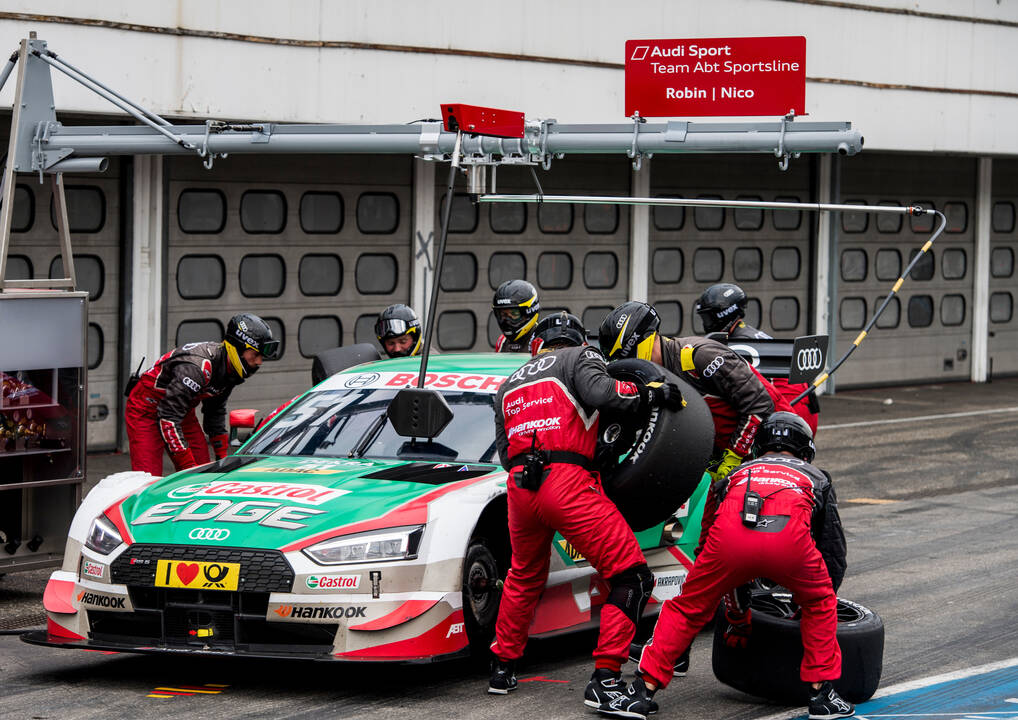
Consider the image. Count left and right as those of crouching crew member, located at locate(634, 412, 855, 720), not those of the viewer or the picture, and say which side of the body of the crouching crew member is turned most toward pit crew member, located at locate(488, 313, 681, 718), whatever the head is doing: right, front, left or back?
left

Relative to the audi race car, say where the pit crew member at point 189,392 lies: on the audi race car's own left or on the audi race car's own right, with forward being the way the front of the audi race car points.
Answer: on the audi race car's own right

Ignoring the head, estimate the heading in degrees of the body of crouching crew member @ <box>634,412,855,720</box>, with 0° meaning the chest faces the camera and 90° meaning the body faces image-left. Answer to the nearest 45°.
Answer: approximately 180°

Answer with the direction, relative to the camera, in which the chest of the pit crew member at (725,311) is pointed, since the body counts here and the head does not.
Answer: to the viewer's left

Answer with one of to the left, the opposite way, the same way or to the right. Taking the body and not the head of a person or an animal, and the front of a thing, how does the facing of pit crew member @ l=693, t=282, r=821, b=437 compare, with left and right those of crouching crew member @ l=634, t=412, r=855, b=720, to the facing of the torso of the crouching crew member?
to the left

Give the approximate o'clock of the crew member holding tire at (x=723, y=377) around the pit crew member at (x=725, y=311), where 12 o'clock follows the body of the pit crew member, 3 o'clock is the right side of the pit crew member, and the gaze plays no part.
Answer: The crew member holding tire is roughly at 9 o'clock from the pit crew member.

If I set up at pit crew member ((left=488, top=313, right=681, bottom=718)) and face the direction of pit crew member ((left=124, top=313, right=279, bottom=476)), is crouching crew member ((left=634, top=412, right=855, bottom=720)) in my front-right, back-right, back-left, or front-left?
back-right

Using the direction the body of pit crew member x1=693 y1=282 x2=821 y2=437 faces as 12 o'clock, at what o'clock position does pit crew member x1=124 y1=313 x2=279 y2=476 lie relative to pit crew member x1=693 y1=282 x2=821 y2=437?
pit crew member x1=124 y1=313 x2=279 y2=476 is roughly at 12 o'clock from pit crew member x1=693 y1=282 x2=821 y2=437.

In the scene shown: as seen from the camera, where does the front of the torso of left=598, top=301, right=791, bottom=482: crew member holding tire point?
to the viewer's left

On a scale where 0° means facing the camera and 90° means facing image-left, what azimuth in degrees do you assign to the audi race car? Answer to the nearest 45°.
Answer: approximately 45°

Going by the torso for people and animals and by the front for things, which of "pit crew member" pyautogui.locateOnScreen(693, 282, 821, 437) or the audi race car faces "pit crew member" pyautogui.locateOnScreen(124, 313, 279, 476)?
"pit crew member" pyautogui.locateOnScreen(693, 282, 821, 437)

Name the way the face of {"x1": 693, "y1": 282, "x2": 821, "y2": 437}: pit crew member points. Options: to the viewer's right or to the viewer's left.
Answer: to the viewer's left
